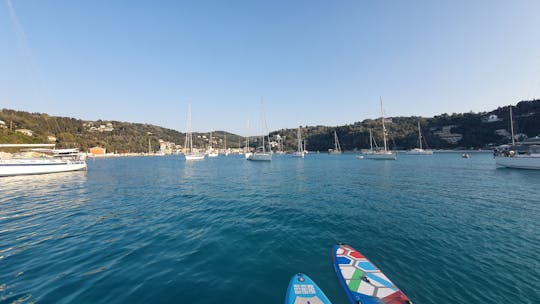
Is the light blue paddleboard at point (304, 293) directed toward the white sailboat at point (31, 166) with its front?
no

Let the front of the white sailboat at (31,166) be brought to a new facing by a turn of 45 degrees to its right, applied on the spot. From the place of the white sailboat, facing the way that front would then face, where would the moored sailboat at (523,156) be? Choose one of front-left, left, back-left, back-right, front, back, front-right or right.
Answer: back

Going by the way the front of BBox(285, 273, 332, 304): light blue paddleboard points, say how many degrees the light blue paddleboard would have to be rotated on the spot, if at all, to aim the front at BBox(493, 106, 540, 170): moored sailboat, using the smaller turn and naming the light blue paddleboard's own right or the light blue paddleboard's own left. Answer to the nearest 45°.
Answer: approximately 45° to the light blue paddleboard's own right

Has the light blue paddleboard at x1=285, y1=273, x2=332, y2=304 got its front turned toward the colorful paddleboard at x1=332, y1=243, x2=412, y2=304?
no

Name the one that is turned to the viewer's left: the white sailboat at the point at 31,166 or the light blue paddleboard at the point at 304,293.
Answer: the white sailboat

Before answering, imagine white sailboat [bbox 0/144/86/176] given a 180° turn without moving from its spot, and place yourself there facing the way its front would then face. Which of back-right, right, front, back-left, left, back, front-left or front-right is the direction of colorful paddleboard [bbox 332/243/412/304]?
right

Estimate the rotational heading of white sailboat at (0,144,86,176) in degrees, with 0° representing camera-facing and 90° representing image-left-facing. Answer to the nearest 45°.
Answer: approximately 90°

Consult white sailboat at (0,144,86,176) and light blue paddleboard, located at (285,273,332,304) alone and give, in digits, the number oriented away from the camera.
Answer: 1

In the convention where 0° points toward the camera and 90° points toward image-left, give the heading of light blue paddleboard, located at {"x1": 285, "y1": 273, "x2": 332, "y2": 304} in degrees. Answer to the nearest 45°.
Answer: approximately 180°

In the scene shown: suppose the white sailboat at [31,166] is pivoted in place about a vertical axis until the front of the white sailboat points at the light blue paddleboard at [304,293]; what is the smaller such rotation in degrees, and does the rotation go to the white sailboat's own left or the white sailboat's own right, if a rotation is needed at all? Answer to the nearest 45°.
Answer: approximately 90° to the white sailboat's own left
